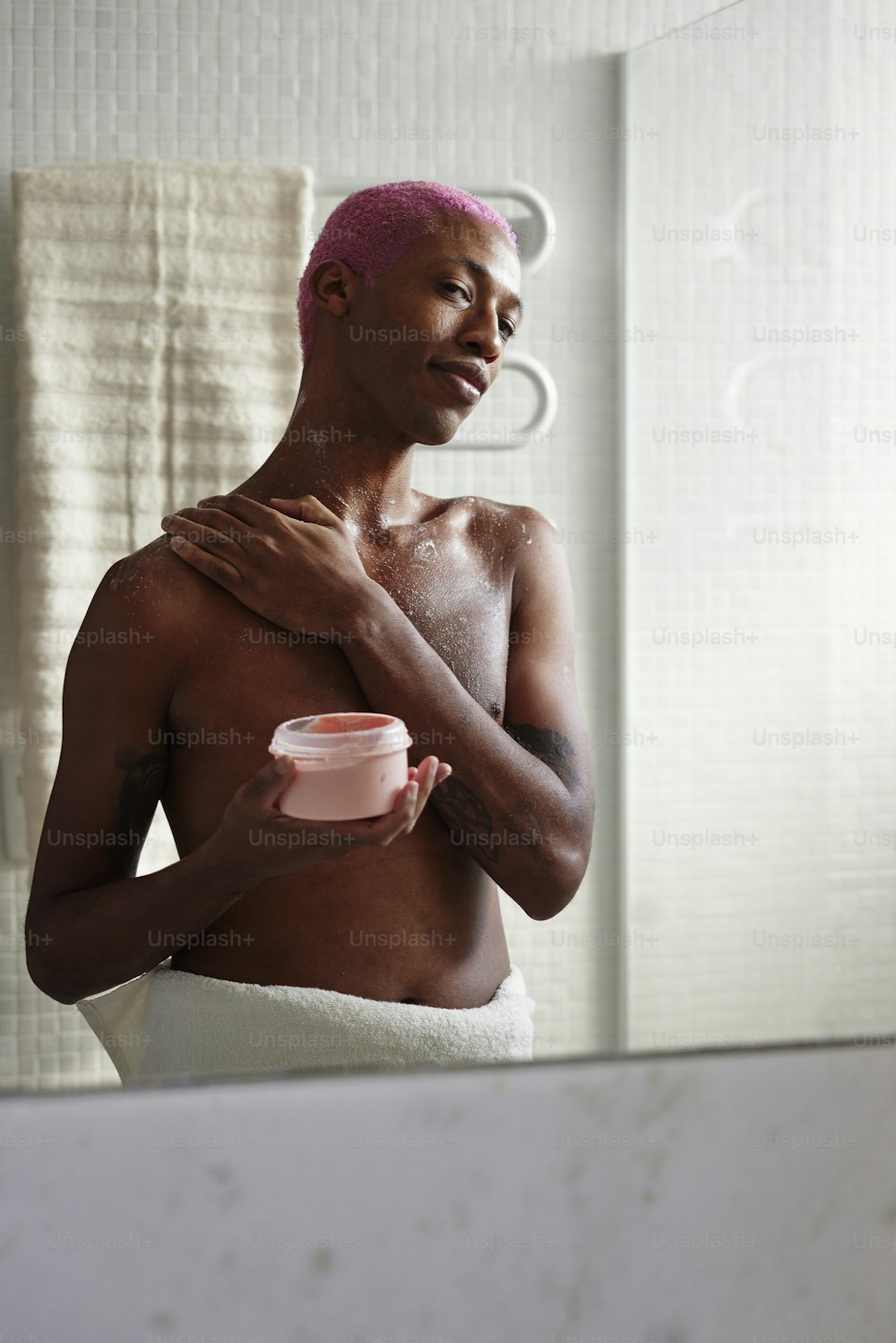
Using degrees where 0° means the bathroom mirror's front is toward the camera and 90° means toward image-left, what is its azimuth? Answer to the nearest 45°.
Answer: approximately 0°
